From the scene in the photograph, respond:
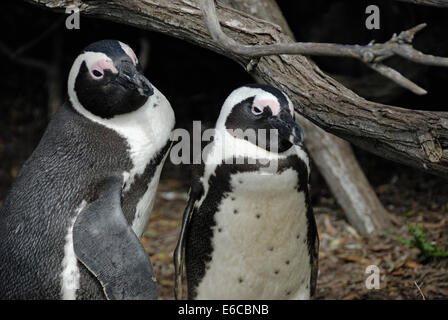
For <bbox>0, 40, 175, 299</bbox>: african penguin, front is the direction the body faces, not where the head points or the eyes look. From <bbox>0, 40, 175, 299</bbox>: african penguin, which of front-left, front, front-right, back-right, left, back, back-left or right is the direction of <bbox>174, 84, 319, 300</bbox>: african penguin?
front

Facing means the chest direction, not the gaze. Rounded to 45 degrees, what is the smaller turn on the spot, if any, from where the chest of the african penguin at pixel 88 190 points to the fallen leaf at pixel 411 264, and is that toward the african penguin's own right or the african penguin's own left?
0° — it already faces it

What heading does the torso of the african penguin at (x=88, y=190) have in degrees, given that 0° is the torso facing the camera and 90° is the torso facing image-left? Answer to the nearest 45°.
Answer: approximately 270°
